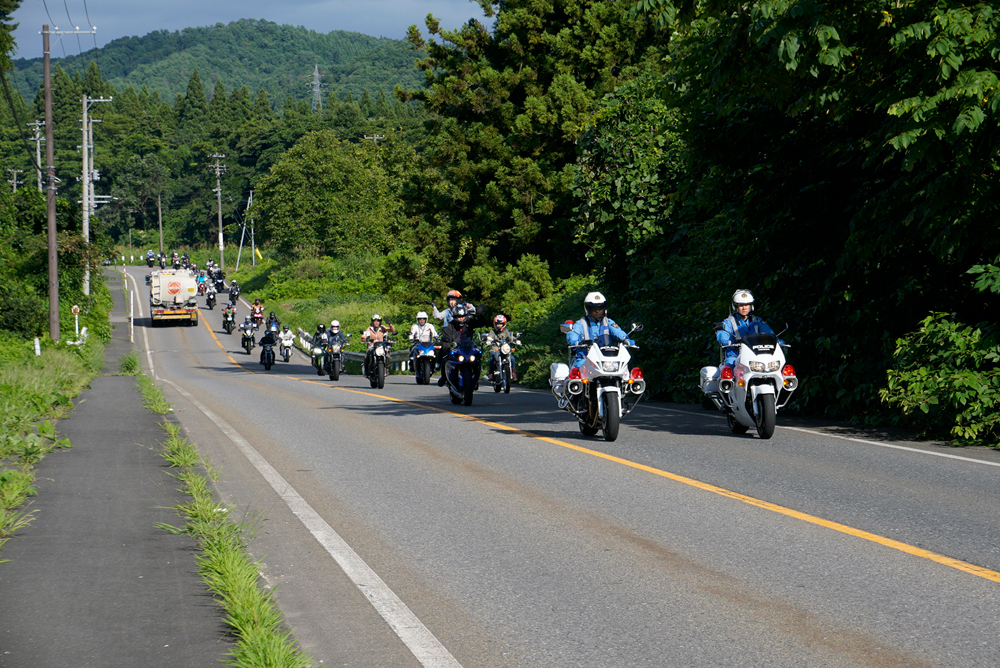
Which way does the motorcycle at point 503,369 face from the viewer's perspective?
toward the camera

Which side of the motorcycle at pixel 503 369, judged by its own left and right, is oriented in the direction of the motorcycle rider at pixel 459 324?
front

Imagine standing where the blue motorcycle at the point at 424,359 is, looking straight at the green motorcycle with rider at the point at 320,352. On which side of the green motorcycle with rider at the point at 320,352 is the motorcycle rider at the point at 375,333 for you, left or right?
left

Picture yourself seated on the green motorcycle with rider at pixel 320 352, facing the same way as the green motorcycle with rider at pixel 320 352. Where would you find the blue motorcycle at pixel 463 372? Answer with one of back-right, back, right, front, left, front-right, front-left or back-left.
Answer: front

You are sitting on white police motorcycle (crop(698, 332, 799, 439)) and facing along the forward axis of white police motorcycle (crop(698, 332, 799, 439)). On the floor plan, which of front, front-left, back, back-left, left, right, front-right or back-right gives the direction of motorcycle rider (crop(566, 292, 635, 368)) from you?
back-right

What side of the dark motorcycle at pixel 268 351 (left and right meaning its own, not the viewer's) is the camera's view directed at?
front

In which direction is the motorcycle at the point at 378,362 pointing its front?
toward the camera

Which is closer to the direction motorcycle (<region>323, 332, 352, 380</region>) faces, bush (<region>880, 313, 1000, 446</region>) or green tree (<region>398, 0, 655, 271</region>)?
the bush

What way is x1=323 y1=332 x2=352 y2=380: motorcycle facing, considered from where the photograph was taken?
facing the viewer

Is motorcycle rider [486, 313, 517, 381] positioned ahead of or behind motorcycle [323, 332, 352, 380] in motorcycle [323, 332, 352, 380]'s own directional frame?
ahead

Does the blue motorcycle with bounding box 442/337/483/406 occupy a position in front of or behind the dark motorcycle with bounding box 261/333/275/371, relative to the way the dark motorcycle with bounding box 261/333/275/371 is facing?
in front

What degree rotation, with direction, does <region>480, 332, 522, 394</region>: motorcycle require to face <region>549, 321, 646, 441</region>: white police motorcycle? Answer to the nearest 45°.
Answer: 0° — it already faces it

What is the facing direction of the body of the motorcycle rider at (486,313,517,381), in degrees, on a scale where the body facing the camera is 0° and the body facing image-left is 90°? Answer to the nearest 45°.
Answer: approximately 0°

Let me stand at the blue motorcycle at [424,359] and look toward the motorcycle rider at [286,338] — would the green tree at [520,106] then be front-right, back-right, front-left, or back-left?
front-right
